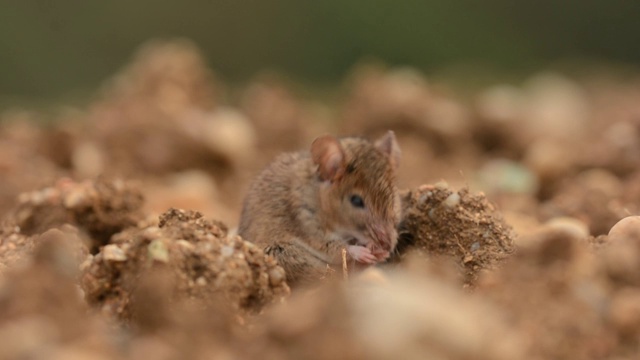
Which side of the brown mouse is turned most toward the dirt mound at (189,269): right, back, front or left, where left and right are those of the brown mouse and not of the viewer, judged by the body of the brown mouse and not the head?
right

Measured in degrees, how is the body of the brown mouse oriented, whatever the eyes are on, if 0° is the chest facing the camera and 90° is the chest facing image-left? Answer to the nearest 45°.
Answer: approximately 315°
